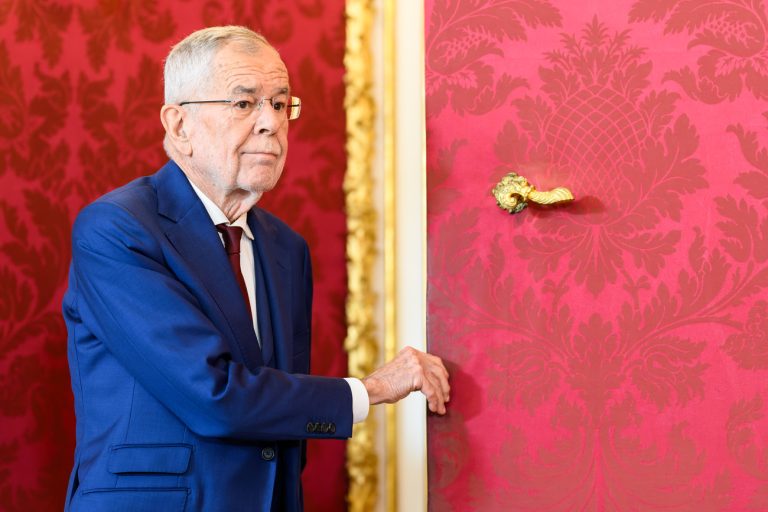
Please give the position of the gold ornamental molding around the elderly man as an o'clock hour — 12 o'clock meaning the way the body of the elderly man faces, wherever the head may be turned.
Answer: The gold ornamental molding is roughly at 9 o'clock from the elderly man.

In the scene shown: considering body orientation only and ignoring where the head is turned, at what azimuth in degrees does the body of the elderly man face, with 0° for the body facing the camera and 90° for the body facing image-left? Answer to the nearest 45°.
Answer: approximately 315°

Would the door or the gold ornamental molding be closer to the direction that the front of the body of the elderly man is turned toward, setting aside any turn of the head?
the door

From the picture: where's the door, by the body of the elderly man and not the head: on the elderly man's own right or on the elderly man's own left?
on the elderly man's own left

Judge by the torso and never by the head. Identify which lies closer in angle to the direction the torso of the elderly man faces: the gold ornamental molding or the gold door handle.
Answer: the gold door handle

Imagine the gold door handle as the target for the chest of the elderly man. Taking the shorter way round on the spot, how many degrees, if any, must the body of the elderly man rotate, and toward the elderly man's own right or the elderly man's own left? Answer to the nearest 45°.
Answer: approximately 45° to the elderly man's own left
